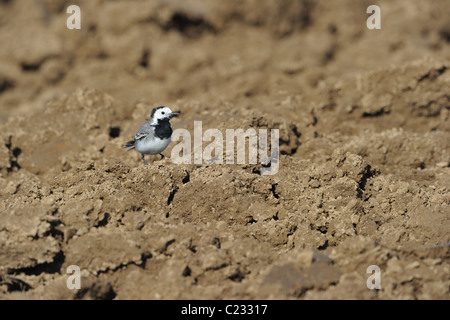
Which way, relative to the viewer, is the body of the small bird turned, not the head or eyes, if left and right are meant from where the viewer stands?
facing the viewer and to the right of the viewer
